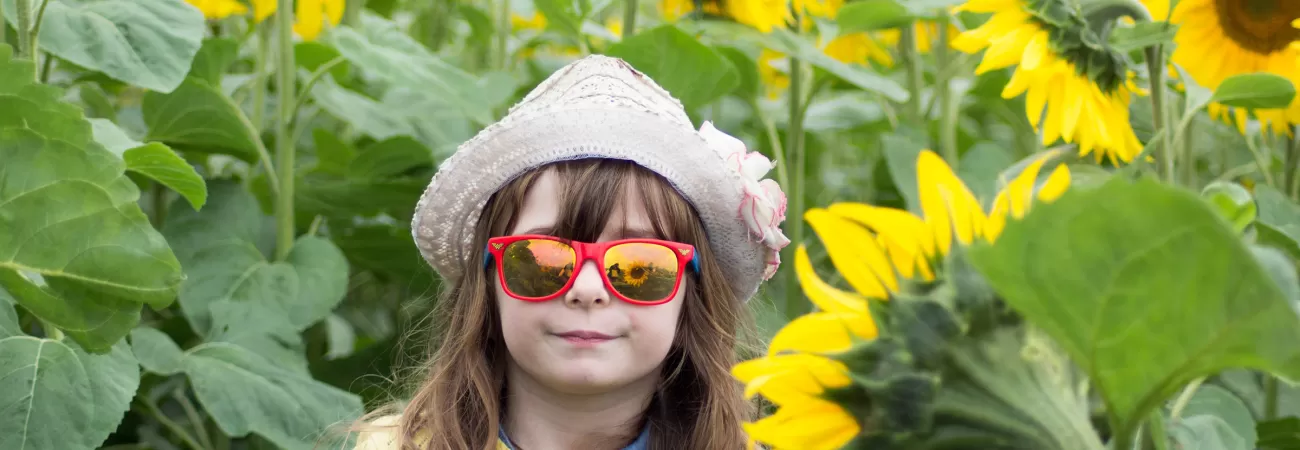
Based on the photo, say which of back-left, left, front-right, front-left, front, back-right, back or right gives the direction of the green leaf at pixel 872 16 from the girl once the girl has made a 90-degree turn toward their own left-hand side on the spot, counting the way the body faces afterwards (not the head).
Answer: front-left

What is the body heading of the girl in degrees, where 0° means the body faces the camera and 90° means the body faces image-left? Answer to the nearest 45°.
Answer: approximately 0°

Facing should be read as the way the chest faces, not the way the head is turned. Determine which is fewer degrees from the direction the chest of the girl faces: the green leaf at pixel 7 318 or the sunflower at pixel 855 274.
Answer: the sunflower

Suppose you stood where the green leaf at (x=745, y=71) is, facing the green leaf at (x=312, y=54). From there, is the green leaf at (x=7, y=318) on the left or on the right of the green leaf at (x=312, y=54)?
left

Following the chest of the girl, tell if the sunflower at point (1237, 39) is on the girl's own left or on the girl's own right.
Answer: on the girl's own left

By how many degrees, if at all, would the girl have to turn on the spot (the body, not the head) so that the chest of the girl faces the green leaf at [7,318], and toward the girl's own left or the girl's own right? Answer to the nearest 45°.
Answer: approximately 90° to the girl's own right

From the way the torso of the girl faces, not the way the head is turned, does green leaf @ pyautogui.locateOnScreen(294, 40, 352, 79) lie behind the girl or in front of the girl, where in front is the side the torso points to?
behind

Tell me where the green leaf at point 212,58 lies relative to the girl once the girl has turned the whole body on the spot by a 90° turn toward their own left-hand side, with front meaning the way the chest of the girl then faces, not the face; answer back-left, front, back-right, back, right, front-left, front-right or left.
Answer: back-left
